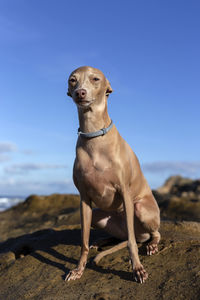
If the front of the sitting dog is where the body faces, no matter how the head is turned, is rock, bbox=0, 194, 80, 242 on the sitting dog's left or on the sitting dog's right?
on the sitting dog's right

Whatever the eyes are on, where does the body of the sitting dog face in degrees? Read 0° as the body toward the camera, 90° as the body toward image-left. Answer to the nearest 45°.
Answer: approximately 45°
